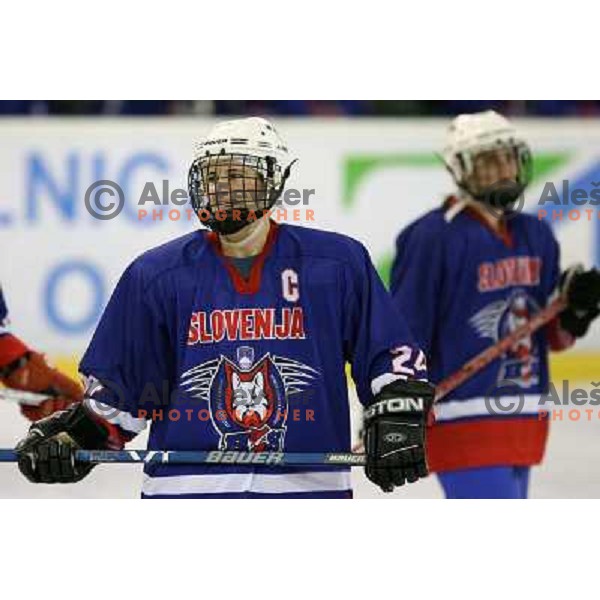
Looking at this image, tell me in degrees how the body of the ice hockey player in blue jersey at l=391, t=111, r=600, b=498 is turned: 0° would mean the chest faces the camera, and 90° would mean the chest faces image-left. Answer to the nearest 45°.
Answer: approximately 315°

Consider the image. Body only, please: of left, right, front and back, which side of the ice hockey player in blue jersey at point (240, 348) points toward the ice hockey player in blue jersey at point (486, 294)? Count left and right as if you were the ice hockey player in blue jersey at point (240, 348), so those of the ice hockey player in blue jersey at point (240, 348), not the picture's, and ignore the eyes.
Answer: left

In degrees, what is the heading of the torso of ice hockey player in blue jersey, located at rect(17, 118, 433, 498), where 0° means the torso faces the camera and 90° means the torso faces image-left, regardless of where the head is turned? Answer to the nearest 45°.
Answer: approximately 0°

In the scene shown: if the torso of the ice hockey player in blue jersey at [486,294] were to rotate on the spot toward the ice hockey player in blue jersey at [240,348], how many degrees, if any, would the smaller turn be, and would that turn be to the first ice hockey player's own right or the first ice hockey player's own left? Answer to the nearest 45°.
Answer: approximately 90° to the first ice hockey player's own right
